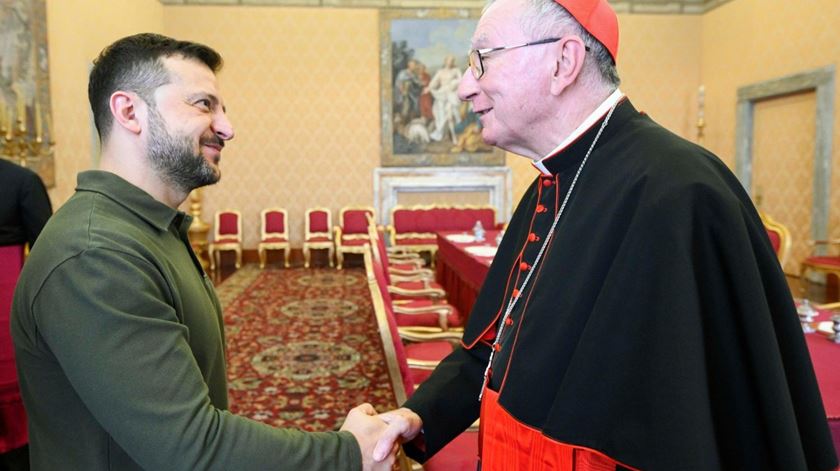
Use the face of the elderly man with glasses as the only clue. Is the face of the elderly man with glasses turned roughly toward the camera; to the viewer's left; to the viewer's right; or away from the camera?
to the viewer's left

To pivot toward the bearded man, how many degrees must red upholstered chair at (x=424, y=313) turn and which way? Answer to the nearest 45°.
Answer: approximately 90° to its right

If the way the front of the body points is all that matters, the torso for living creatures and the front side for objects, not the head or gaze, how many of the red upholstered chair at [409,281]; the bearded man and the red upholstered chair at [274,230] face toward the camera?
1

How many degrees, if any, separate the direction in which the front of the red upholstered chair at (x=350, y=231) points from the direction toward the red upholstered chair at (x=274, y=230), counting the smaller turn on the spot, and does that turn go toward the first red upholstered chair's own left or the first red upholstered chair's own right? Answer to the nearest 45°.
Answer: approximately 90° to the first red upholstered chair's own right

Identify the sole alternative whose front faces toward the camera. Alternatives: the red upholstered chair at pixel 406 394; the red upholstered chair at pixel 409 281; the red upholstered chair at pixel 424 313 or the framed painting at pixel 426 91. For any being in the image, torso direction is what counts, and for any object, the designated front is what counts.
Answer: the framed painting

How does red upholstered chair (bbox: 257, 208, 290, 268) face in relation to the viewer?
toward the camera

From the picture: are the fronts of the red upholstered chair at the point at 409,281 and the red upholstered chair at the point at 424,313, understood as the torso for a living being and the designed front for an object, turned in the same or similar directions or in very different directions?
same or similar directions

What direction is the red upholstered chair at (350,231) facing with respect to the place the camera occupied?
facing the viewer

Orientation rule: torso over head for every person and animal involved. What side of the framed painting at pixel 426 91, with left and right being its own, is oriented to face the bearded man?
front

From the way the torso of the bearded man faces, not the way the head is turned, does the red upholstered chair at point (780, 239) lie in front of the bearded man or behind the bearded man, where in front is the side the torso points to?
in front

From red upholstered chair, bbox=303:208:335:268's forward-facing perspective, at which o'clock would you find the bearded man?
The bearded man is roughly at 12 o'clock from the red upholstered chair.

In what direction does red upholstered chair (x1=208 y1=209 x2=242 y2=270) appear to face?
toward the camera

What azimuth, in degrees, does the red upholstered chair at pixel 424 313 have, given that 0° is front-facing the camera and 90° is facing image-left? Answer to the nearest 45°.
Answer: approximately 270°
